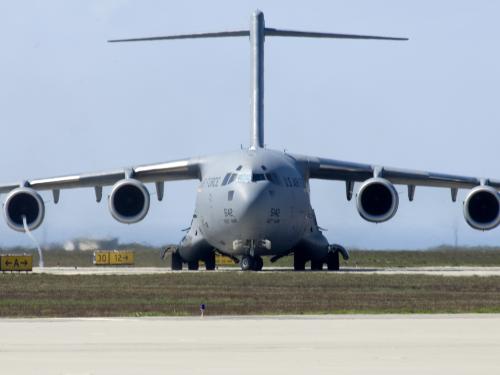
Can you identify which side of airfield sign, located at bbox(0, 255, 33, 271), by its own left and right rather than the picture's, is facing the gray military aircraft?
left

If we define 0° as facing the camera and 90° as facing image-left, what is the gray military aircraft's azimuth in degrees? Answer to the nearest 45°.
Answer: approximately 0°

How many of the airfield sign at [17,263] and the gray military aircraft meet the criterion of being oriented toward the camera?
2

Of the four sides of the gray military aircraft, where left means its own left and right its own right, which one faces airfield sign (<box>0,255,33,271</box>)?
right
